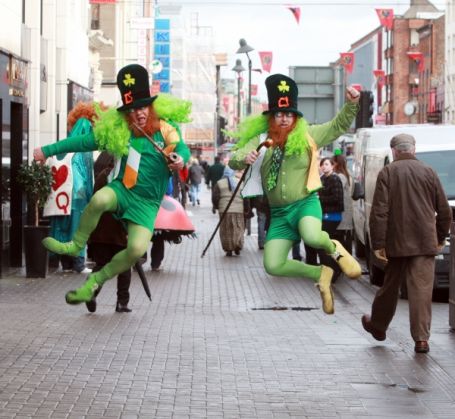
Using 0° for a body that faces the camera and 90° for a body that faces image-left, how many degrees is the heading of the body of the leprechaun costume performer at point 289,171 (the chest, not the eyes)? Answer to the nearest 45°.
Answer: approximately 0°

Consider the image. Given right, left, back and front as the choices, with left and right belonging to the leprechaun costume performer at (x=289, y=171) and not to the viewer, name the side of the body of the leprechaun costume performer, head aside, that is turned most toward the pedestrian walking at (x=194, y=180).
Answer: back

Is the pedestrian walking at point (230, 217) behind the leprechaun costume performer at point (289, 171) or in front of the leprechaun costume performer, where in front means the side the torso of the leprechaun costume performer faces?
behind

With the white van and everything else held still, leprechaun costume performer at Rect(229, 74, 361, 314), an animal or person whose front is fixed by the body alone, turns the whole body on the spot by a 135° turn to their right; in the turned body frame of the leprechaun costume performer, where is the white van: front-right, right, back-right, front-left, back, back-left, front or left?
front-right
